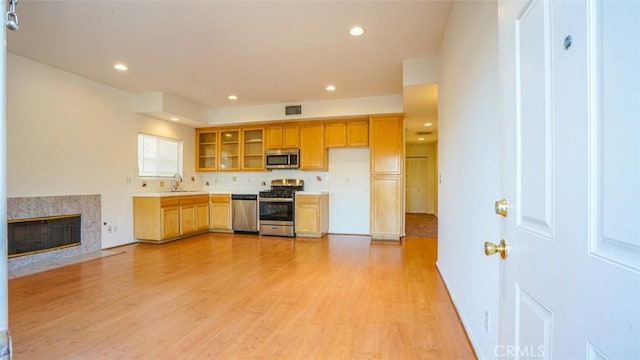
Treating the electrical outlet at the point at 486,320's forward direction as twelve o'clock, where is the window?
The window is roughly at 2 o'clock from the electrical outlet.

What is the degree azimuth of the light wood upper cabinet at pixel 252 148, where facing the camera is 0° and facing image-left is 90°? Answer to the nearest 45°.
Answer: approximately 0°

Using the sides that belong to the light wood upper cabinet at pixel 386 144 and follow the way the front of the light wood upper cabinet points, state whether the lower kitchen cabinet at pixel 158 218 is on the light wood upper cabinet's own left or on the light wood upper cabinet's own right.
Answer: on the light wood upper cabinet's own right

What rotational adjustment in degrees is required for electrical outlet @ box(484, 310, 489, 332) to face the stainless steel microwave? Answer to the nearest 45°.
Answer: approximately 90° to its right

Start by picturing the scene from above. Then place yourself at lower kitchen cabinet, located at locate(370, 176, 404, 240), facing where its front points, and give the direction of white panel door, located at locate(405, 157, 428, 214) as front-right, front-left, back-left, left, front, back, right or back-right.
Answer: back

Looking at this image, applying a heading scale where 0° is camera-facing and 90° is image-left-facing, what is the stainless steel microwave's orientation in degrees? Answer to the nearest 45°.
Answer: approximately 0°

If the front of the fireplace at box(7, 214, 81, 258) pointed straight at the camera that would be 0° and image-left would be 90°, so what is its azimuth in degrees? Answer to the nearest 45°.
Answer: approximately 315°

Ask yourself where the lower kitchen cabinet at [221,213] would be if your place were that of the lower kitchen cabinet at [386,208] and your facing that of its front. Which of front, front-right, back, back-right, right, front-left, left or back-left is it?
right

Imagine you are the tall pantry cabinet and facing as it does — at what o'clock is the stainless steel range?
The stainless steel range is roughly at 3 o'clock from the tall pantry cabinet.

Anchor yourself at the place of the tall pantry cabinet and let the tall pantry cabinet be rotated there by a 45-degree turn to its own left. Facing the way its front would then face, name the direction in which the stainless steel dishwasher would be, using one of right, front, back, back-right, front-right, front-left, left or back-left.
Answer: back-right
